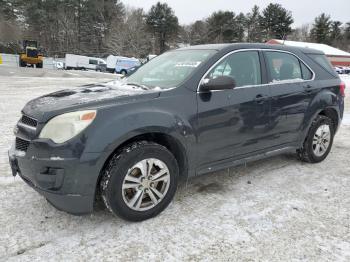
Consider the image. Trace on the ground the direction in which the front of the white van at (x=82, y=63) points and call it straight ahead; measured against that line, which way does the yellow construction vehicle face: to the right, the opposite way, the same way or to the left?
to the left

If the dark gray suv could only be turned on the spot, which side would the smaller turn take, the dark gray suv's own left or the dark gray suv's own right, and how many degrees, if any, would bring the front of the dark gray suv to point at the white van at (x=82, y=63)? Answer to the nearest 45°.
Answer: approximately 135° to the dark gray suv's own right

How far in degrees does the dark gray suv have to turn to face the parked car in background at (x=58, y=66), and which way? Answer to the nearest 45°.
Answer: approximately 135° to its right

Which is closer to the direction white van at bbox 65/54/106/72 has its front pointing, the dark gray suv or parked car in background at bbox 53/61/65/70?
the dark gray suv

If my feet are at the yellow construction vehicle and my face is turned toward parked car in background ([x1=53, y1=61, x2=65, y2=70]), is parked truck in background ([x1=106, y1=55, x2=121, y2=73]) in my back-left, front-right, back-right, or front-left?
front-right

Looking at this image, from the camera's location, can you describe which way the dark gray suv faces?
facing the viewer and to the left of the viewer

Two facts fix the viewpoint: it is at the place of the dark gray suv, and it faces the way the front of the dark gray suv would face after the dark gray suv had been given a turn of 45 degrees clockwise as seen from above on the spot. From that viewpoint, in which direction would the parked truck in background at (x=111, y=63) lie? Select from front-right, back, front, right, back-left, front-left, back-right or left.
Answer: right

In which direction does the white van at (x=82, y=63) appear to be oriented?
to the viewer's right

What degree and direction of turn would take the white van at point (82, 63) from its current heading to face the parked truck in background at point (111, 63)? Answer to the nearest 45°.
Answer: approximately 45° to its right
